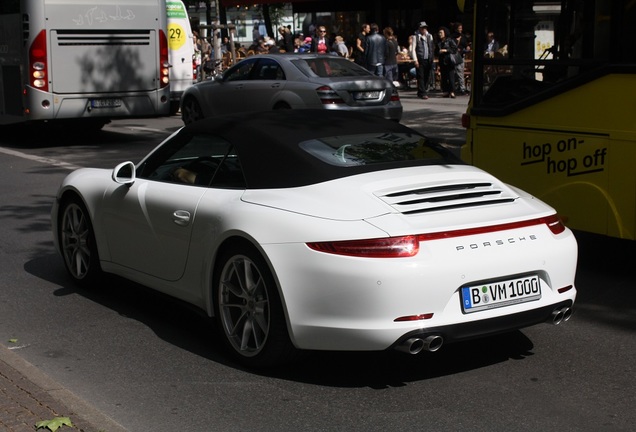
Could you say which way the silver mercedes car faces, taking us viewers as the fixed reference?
facing away from the viewer and to the left of the viewer

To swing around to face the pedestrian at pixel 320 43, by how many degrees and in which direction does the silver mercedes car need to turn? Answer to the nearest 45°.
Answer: approximately 45° to its right

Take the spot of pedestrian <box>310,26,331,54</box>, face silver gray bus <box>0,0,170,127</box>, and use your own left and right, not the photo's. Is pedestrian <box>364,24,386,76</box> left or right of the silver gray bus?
left

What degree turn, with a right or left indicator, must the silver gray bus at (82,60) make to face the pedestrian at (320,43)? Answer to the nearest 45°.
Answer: approximately 90° to its right

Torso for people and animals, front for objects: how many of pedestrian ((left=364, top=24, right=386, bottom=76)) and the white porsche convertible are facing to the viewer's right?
0

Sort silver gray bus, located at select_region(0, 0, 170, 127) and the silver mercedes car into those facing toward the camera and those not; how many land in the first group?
0

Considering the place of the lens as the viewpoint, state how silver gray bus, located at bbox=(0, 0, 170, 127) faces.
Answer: facing away from the viewer and to the left of the viewer
